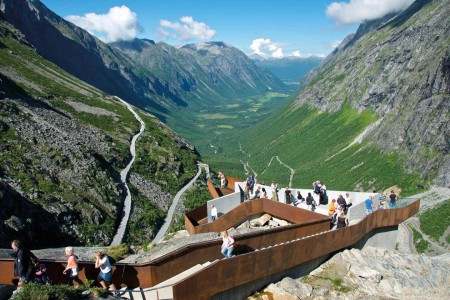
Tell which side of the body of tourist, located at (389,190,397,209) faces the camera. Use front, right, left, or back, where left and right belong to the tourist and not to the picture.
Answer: back
